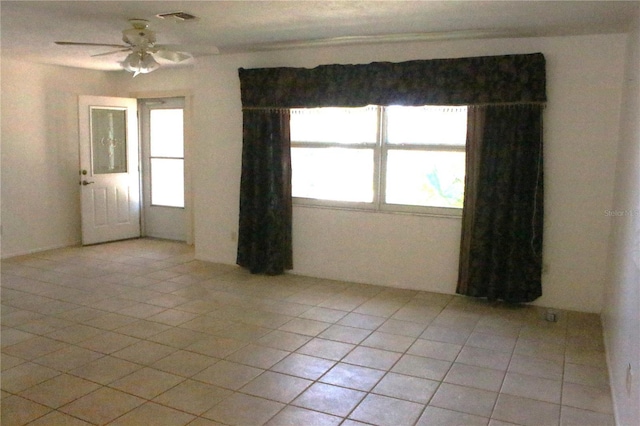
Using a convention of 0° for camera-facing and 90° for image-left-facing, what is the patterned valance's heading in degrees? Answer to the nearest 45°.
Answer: approximately 0°

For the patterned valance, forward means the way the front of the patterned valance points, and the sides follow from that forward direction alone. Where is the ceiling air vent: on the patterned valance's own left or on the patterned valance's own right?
on the patterned valance's own right

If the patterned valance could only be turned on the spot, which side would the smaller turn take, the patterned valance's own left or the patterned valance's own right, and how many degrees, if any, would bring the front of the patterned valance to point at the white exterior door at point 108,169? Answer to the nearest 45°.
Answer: approximately 135° to the patterned valance's own right

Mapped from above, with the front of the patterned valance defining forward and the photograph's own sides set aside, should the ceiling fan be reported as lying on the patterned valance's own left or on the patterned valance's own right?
on the patterned valance's own right

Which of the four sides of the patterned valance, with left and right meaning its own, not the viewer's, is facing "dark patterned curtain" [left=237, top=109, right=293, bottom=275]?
right

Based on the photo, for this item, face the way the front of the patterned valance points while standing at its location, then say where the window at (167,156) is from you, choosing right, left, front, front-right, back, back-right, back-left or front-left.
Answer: back-right
